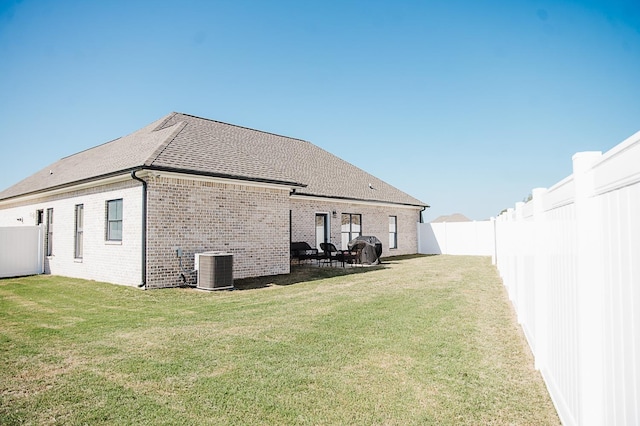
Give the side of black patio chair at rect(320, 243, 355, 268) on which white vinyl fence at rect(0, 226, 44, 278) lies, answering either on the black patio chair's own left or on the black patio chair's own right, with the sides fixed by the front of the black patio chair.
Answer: on the black patio chair's own right

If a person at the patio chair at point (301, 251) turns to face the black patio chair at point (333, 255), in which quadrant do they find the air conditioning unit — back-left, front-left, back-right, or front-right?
back-right

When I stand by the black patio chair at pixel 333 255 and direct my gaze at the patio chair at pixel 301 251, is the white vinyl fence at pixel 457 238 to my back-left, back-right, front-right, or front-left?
back-right

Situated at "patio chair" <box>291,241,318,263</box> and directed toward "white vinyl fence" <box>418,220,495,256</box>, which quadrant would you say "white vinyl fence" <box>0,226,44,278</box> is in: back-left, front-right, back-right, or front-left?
back-left

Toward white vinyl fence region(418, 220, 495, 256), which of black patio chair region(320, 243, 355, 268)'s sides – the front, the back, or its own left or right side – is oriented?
left

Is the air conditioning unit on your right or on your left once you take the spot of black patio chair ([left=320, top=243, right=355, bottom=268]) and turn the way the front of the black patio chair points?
on your right

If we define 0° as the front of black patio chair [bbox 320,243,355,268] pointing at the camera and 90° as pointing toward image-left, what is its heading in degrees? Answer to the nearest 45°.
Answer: approximately 315°

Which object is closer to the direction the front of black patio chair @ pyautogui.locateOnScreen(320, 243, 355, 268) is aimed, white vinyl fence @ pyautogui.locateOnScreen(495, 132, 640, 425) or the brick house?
the white vinyl fence
